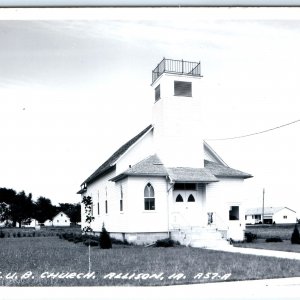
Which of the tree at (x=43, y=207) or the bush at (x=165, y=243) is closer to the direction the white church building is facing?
the bush

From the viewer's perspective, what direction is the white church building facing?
toward the camera

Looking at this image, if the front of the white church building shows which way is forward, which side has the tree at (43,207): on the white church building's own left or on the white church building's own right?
on the white church building's own right

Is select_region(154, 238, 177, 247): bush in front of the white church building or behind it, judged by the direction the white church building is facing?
in front

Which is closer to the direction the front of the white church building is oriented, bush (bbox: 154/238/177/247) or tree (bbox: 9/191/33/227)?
the bush
